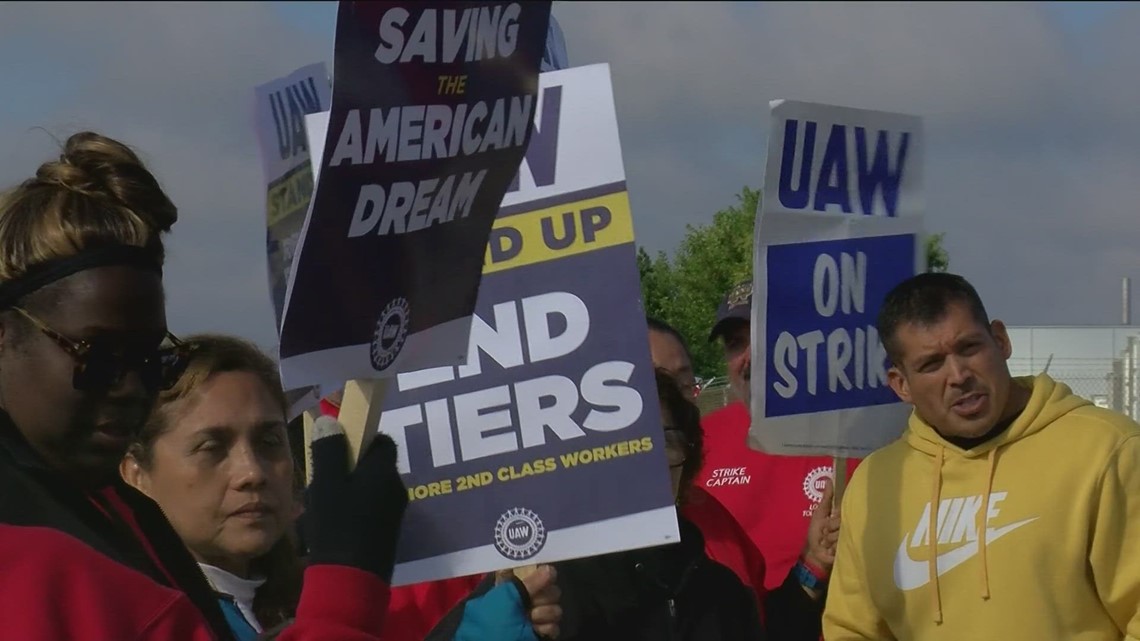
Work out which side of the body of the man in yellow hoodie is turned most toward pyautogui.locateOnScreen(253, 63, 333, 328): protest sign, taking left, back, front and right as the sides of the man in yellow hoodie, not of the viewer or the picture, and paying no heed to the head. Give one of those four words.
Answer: right

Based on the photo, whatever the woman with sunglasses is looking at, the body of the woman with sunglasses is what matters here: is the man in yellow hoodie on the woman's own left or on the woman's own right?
on the woman's own left

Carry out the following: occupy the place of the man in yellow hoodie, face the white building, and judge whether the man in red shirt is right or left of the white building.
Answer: left

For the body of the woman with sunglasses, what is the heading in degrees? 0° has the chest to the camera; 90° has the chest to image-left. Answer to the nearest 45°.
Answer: approximately 315°

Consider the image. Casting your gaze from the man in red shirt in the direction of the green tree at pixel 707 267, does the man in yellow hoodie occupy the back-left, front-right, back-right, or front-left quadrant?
back-right

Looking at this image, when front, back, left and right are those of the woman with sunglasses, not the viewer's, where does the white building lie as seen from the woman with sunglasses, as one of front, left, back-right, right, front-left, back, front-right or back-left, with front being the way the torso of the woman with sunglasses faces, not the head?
left

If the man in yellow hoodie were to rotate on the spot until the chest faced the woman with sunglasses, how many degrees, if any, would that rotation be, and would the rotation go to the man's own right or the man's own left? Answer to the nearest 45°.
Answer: approximately 45° to the man's own right

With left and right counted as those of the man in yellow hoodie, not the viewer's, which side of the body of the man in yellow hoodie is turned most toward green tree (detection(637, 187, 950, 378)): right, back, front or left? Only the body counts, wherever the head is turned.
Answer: back

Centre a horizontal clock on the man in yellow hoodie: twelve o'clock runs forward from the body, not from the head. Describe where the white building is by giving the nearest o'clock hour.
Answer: The white building is roughly at 6 o'clock from the man in yellow hoodie.

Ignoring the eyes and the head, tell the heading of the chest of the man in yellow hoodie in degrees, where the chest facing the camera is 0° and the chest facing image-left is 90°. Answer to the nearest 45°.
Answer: approximately 0°

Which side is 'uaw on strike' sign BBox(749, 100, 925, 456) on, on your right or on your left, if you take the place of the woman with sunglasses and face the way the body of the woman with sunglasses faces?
on your left

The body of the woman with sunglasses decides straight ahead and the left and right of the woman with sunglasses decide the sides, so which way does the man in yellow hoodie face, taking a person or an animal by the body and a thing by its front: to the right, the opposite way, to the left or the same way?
to the right

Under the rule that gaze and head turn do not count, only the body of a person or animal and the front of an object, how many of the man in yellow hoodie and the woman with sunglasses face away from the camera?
0
